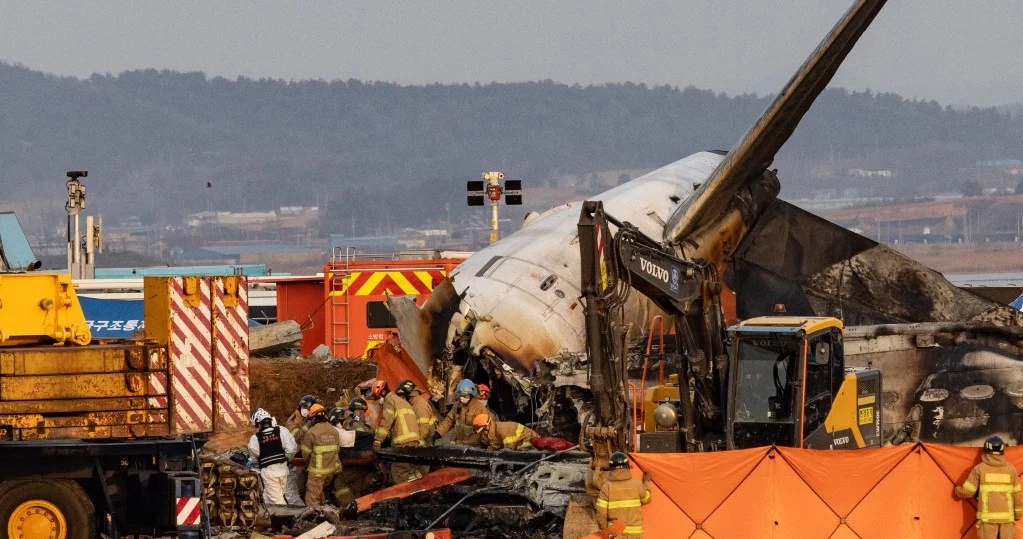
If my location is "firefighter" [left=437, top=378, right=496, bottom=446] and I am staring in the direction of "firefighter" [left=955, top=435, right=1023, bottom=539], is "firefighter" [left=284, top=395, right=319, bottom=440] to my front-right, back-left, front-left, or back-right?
back-right

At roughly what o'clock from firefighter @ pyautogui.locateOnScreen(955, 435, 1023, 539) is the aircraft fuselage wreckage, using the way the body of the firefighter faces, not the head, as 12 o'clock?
The aircraft fuselage wreckage is roughly at 11 o'clock from the firefighter.

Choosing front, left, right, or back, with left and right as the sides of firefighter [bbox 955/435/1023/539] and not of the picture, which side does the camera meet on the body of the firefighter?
back

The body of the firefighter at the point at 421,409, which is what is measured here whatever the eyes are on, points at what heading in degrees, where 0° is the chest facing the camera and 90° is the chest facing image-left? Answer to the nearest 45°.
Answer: approximately 90°

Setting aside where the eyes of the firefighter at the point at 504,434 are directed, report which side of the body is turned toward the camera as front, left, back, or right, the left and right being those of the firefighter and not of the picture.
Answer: left

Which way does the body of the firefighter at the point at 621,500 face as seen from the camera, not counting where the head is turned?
away from the camera
